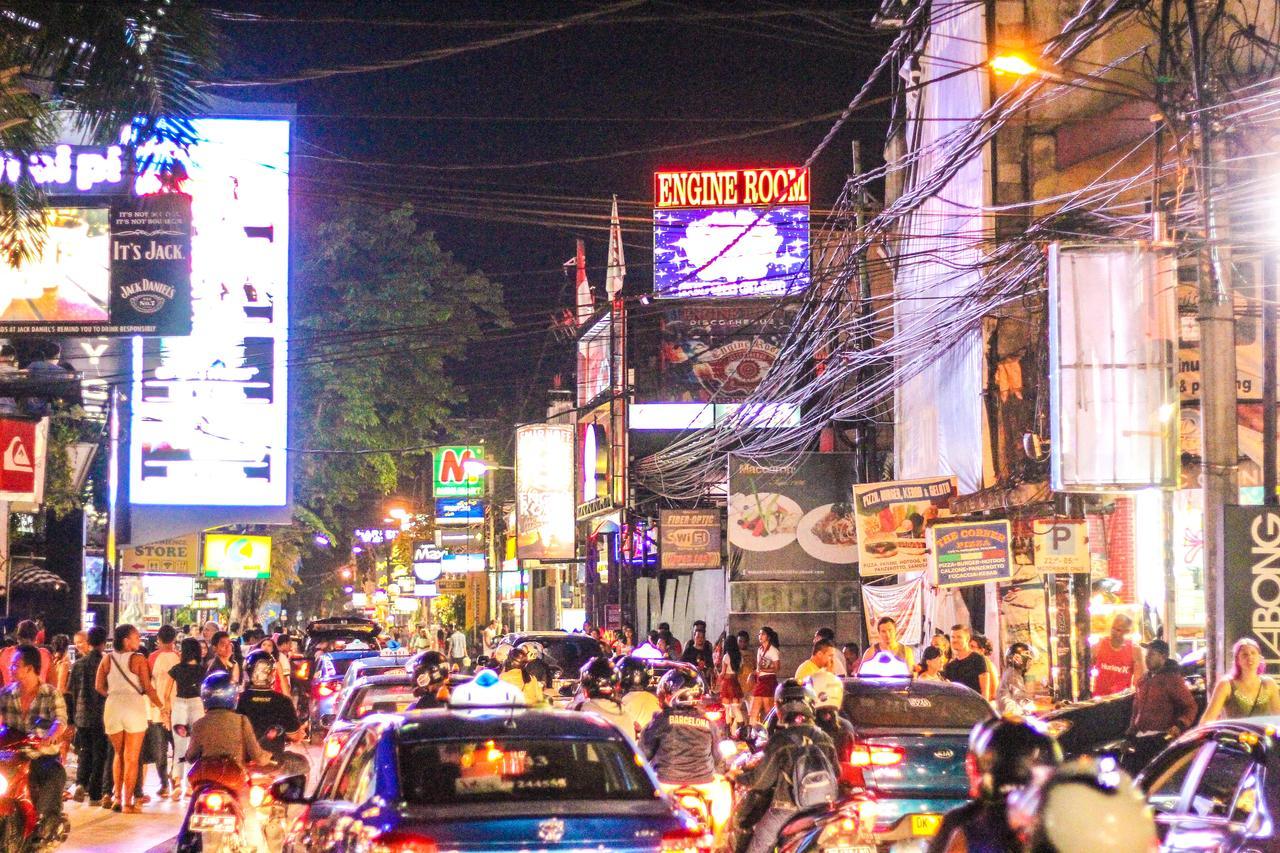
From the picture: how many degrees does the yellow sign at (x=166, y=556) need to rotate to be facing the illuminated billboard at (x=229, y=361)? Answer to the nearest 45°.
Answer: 0° — it already faces it

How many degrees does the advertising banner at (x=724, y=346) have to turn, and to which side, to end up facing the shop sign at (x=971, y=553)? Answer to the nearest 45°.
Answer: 0° — it already faces it

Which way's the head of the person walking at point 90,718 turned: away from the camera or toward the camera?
away from the camera

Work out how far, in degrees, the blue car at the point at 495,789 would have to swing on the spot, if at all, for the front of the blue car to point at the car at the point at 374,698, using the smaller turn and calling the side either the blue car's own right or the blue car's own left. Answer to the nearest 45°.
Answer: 0° — it already faces it
